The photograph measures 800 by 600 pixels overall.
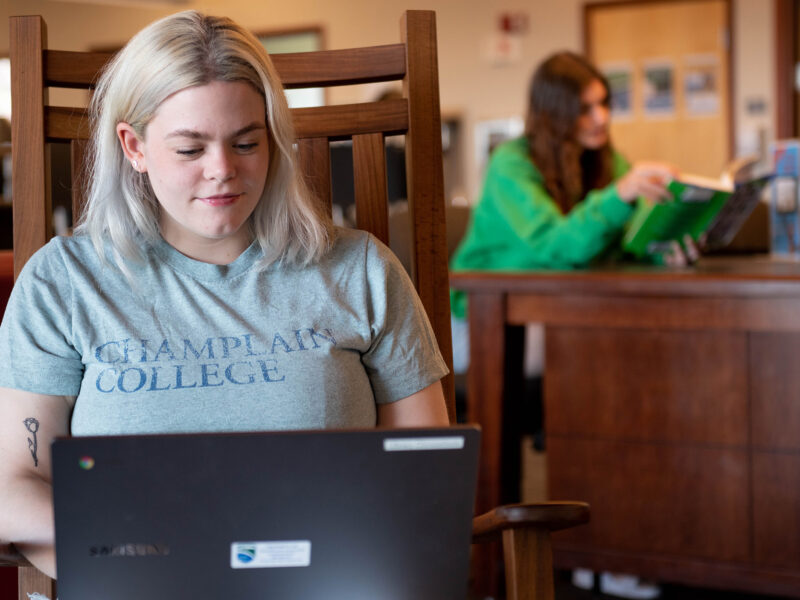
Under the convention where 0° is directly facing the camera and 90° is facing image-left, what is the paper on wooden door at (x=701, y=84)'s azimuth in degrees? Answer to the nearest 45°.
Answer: approximately 0°

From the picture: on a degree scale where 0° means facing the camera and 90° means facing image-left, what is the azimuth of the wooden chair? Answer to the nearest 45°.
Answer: approximately 0°

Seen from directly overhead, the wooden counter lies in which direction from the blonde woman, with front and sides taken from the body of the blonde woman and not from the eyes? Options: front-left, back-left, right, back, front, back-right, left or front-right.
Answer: back-left

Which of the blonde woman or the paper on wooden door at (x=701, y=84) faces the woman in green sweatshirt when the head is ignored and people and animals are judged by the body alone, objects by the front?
the paper on wooden door

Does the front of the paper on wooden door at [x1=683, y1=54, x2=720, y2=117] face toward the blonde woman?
yes

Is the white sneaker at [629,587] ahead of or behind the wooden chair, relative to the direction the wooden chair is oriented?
behind

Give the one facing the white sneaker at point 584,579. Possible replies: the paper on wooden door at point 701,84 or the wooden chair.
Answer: the paper on wooden door

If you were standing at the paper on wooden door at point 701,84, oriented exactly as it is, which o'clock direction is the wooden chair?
The wooden chair is roughly at 12 o'clock from the paper on wooden door.
